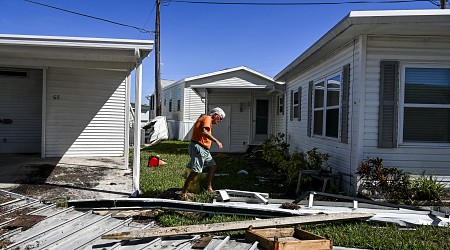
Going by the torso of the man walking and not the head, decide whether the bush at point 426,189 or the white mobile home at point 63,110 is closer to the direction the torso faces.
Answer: the bush

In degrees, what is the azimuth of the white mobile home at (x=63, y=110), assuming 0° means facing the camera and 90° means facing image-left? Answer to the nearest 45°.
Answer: approximately 0°

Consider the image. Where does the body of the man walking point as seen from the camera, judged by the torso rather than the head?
to the viewer's right

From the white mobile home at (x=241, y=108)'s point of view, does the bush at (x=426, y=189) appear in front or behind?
in front

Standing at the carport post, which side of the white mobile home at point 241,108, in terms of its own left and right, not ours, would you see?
front
